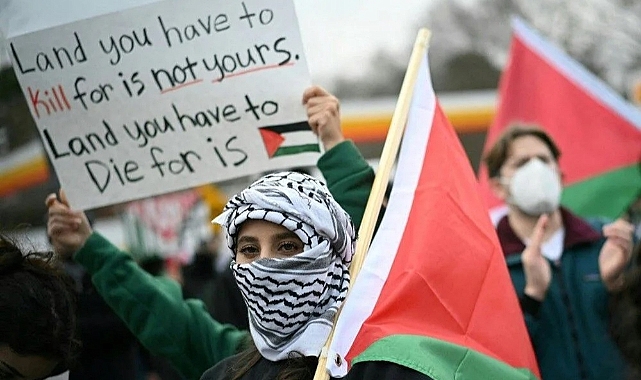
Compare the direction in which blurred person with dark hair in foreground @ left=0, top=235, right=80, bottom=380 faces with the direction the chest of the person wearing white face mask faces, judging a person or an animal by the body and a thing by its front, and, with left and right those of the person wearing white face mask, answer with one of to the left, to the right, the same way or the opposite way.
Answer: the opposite way

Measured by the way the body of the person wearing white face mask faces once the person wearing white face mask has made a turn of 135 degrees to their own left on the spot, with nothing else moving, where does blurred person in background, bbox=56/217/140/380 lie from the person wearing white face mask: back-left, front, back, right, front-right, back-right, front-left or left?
left

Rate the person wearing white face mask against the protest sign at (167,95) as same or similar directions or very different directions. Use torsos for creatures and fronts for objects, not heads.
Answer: same or similar directions

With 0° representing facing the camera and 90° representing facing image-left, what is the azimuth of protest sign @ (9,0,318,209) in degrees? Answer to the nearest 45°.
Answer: approximately 0°

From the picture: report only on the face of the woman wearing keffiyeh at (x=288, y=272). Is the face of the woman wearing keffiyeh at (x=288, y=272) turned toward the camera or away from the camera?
toward the camera

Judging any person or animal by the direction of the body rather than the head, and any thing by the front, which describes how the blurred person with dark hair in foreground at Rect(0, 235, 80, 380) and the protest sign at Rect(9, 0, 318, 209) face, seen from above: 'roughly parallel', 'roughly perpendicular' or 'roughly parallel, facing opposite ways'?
roughly parallel, facing opposite ways

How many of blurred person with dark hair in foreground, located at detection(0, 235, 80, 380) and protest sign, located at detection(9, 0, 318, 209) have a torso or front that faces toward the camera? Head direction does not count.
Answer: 1

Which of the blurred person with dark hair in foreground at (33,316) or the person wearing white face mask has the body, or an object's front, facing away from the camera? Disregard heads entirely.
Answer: the blurred person with dark hair in foreground
